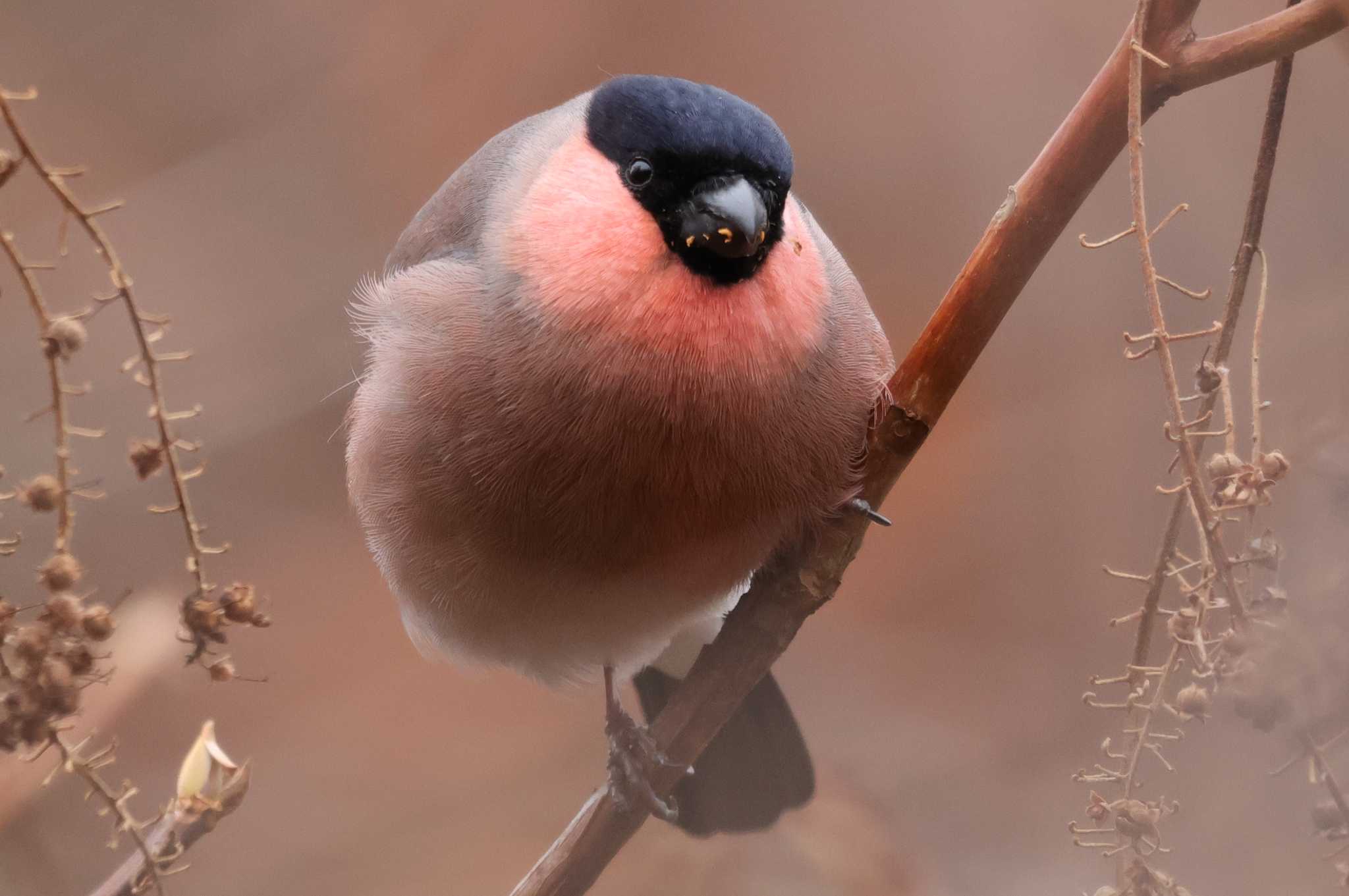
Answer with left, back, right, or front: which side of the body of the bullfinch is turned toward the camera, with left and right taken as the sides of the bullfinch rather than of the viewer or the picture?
front
